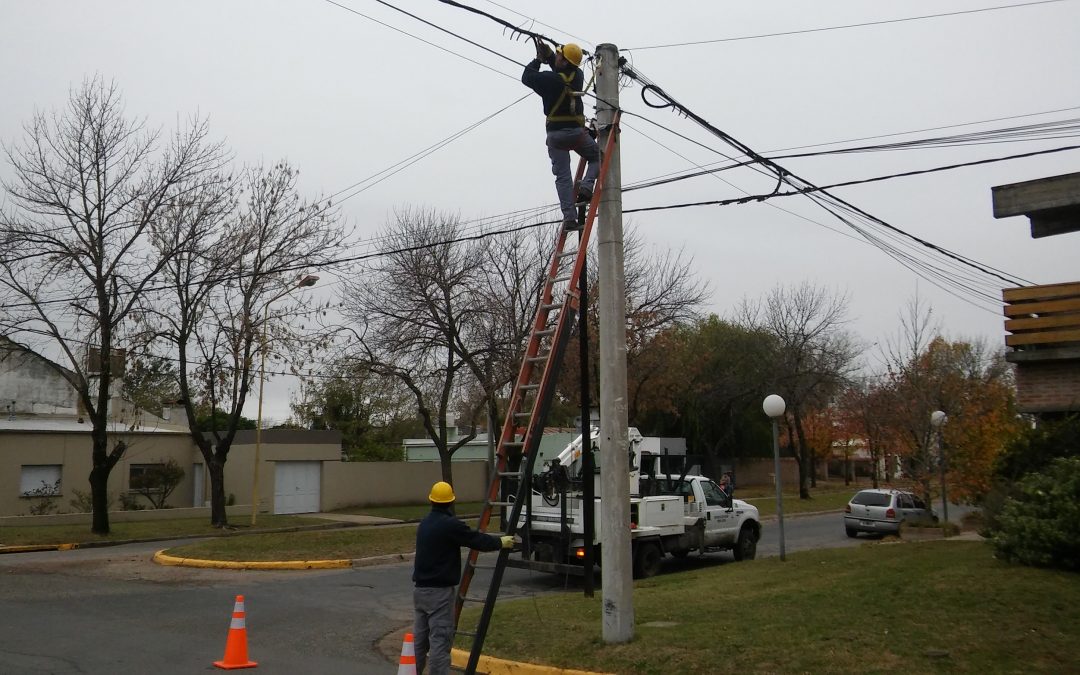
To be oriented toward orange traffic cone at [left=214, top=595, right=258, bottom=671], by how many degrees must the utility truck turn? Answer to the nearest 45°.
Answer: approximately 180°

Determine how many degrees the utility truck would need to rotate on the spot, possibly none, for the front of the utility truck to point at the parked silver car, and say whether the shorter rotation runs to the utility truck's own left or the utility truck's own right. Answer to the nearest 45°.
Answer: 0° — it already faces it

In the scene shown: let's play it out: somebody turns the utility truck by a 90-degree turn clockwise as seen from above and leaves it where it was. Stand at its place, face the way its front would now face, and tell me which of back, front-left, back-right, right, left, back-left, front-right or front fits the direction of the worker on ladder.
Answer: front-right

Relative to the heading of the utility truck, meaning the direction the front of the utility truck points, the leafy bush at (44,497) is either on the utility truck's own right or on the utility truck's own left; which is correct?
on the utility truck's own left

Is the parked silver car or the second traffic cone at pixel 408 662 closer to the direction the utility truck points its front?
the parked silver car

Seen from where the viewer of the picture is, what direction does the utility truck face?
facing away from the viewer and to the right of the viewer

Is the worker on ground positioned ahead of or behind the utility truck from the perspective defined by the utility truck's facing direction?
behind

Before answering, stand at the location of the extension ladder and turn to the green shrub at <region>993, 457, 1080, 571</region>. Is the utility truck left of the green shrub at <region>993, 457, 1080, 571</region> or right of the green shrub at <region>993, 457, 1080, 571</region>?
left

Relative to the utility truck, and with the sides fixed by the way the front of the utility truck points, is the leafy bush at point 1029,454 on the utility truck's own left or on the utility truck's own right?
on the utility truck's own right
